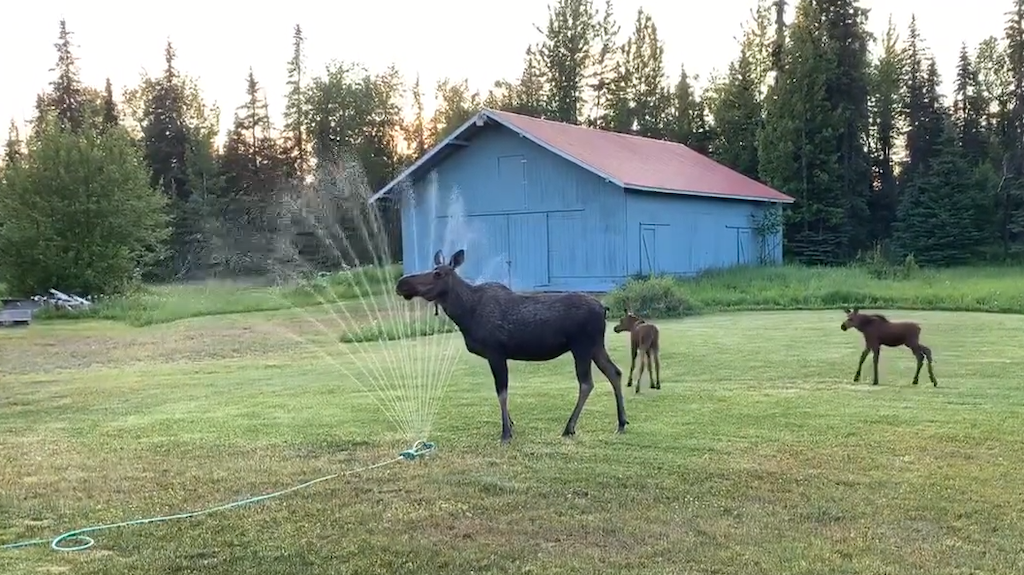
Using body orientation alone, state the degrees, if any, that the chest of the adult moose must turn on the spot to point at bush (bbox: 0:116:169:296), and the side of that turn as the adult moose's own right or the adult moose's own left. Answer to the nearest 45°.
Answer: approximately 45° to the adult moose's own right

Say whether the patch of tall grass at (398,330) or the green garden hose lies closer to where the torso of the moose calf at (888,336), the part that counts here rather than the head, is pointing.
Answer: the patch of tall grass

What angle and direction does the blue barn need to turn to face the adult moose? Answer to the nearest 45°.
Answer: approximately 45° to its left

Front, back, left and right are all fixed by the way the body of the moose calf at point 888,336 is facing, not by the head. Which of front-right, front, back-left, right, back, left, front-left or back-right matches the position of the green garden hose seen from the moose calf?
front-left

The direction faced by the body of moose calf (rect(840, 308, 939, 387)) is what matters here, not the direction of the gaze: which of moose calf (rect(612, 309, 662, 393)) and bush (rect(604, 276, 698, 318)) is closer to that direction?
the moose calf

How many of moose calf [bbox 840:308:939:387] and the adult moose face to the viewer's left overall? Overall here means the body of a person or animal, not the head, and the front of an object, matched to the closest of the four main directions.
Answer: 2

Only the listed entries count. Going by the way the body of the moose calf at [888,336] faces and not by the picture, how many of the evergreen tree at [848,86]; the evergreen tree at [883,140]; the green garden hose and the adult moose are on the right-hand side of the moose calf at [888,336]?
2

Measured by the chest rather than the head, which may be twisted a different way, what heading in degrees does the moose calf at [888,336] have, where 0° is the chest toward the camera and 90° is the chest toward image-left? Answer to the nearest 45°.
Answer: approximately 90°

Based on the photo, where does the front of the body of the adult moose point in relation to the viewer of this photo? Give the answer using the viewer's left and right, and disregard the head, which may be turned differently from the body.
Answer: facing to the left of the viewer

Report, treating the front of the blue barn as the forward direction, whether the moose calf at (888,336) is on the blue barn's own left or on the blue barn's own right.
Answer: on the blue barn's own left

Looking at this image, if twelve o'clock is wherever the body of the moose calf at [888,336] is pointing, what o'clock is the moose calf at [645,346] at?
the moose calf at [645,346] is roughly at 11 o'clock from the moose calf at [888,336].
